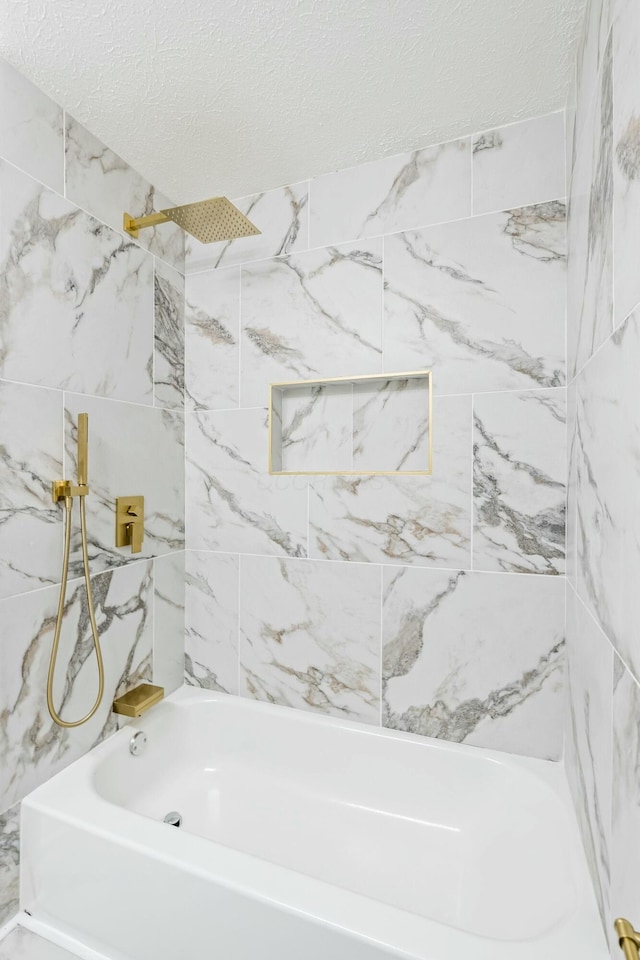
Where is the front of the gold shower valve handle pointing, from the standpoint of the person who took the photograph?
facing the viewer and to the right of the viewer

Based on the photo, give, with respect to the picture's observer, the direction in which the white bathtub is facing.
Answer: facing the viewer and to the left of the viewer

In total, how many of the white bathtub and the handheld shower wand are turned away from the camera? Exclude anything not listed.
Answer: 0
